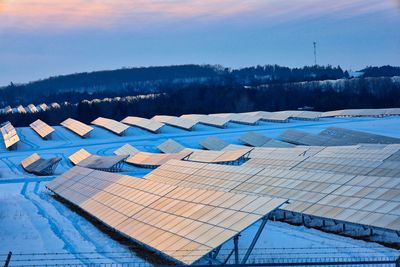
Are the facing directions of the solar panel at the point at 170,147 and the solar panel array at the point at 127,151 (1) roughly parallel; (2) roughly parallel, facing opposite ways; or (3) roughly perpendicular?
roughly parallel

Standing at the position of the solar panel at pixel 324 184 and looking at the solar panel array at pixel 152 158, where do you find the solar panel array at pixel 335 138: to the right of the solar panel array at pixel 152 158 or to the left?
right

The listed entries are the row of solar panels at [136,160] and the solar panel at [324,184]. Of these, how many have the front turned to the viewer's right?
0

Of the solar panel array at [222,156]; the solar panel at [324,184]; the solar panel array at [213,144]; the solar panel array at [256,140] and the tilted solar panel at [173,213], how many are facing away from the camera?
0

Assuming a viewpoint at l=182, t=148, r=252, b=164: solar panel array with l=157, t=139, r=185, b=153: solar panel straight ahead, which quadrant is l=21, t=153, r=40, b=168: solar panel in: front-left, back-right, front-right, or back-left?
front-left

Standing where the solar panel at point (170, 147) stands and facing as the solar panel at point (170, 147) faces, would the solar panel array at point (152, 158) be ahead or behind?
ahead

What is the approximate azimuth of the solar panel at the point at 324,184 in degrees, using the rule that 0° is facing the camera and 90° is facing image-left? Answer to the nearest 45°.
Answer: approximately 45°

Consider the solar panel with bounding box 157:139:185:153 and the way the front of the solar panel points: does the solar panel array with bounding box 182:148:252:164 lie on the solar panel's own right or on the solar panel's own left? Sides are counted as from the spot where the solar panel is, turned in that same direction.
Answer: on the solar panel's own left

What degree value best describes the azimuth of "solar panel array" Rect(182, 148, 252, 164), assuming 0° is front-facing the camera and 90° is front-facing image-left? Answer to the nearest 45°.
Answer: approximately 45°

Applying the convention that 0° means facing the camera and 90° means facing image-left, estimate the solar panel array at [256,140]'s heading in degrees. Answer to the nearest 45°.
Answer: approximately 45°

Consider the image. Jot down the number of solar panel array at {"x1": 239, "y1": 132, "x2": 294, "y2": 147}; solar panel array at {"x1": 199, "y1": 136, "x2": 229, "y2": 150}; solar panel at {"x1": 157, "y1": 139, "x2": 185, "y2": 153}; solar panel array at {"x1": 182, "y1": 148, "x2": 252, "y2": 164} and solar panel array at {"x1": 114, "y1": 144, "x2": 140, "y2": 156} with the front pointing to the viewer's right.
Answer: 0

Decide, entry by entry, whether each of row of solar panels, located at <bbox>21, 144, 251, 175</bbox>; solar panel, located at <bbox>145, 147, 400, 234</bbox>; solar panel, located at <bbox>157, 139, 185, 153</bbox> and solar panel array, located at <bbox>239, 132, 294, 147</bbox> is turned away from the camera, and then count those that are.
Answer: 0

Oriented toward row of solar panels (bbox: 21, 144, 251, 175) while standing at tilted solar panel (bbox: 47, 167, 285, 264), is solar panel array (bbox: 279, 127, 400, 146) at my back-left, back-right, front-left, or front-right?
front-right

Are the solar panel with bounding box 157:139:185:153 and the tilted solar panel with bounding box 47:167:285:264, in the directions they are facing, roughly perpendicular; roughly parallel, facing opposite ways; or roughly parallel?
roughly parallel

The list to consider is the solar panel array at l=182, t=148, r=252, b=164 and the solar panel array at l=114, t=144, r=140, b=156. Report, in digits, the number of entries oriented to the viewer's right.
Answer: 0

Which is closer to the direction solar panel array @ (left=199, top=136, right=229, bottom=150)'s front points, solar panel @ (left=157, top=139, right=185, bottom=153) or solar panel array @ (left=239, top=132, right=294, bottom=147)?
the solar panel

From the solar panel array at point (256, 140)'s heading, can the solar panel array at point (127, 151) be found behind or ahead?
ahead
